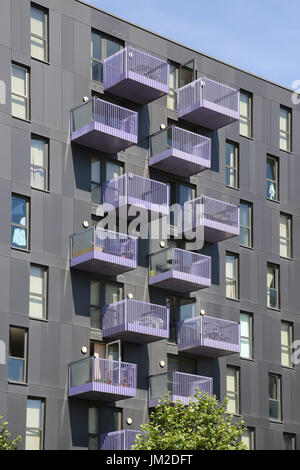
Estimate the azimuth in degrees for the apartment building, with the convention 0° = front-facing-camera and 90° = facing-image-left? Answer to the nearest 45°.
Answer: approximately 315°
